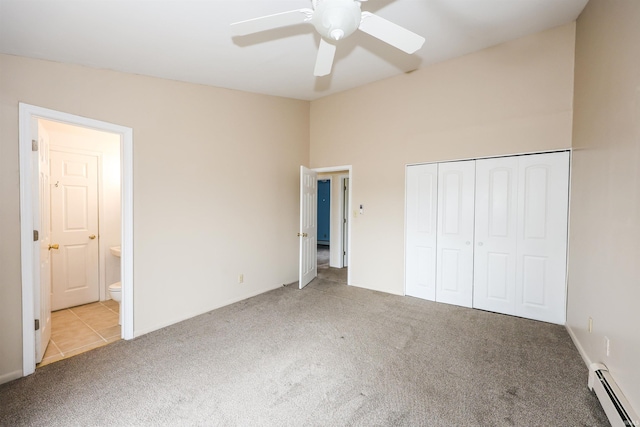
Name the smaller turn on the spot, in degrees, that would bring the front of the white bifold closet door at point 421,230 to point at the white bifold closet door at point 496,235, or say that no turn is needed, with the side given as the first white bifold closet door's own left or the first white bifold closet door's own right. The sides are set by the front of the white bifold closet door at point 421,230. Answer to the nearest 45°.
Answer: approximately 135° to the first white bifold closet door's own left

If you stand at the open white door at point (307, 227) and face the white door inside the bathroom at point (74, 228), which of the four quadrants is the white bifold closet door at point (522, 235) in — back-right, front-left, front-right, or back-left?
back-left

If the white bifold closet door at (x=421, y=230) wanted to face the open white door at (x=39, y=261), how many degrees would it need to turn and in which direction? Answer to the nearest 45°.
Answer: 0° — it already faces it

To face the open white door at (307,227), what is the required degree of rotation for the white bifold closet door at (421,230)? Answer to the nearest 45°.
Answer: approximately 45° to its right

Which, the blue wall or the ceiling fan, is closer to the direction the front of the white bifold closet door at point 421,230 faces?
the ceiling fan

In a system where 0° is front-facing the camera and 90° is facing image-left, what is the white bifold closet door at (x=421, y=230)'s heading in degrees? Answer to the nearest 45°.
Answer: approximately 45°

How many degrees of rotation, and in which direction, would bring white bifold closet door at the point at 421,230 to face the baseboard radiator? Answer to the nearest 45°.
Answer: approximately 90° to its left
